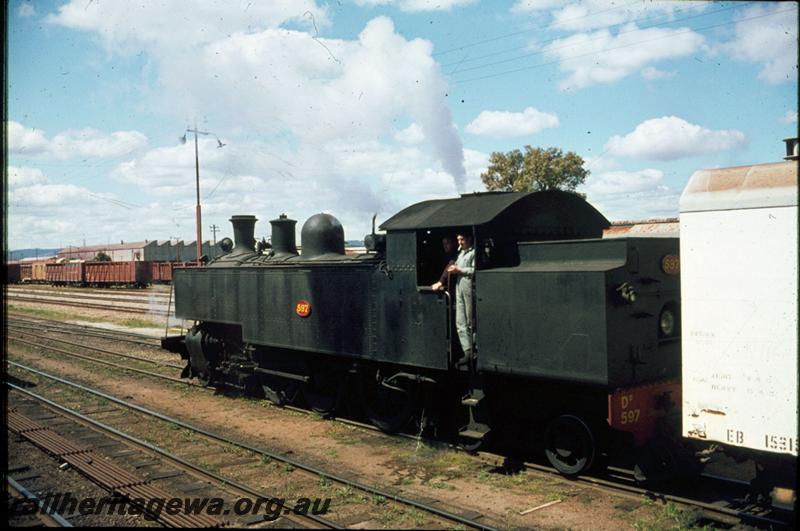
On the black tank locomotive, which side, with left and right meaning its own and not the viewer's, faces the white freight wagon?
back

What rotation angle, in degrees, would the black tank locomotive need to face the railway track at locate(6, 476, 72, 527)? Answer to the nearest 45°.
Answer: approximately 45° to its left

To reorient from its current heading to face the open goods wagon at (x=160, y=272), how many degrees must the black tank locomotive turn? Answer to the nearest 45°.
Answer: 0° — it already faces it

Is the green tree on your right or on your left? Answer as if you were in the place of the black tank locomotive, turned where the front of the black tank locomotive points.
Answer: on your right

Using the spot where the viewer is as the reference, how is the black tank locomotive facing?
facing away from the viewer and to the left of the viewer

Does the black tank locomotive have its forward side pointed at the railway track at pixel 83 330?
yes

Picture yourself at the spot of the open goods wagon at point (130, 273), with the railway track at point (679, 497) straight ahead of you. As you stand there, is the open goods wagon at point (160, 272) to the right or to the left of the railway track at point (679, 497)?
left
